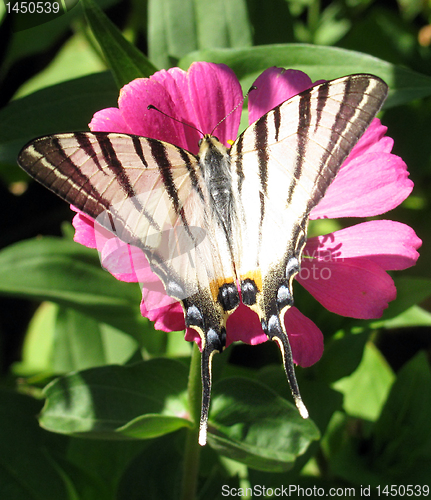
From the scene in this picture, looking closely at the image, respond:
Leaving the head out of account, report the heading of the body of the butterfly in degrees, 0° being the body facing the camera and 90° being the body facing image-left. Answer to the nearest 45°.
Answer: approximately 180°
